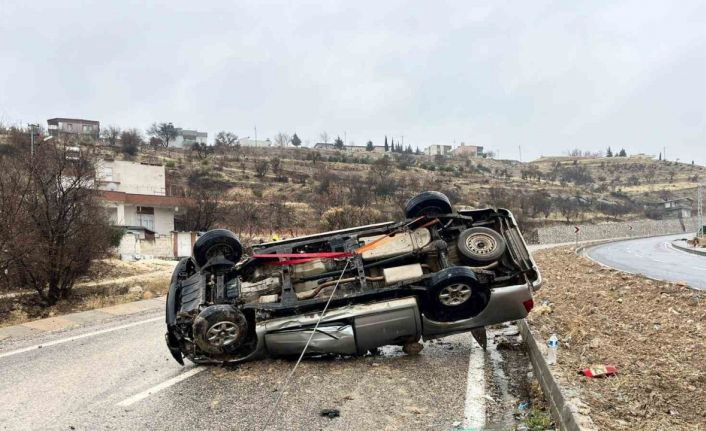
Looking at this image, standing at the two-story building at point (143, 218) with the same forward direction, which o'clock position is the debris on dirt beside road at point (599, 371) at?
The debris on dirt beside road is roughly at 12 o'clock from the two-story building.

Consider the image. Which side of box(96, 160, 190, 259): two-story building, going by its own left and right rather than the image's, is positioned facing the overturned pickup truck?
front

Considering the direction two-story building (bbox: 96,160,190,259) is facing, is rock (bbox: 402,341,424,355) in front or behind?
in front

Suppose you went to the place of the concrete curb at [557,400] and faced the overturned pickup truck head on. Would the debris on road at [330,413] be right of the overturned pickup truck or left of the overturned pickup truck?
left

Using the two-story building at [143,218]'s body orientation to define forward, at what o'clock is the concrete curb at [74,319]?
The concrete curb is roughly at 12 o'clock from the two-story building.

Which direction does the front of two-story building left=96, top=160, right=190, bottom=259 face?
toward the camera

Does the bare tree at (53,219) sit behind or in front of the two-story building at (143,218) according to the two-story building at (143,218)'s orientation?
in front

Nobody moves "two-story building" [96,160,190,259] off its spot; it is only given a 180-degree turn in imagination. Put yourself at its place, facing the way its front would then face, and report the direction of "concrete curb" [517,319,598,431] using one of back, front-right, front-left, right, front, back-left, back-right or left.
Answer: back
